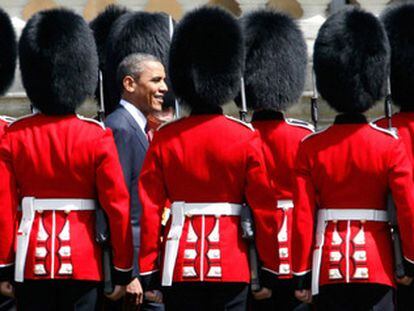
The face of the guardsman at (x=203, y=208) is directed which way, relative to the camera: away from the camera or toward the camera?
away from the camera

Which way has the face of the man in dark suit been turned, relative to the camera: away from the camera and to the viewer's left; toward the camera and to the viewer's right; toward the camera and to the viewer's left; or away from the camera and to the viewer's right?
toward the camera and to the viewer's right

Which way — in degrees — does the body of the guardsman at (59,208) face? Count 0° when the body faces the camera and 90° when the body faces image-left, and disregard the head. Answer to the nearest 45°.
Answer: approximately 180°

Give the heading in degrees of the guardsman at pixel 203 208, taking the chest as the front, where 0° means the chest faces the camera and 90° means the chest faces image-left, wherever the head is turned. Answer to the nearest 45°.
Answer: approximately 180°

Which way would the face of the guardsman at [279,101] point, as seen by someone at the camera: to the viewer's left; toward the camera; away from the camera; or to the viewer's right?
away from the camera

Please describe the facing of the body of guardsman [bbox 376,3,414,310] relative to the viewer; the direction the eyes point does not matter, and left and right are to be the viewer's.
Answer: facing away from the viewer

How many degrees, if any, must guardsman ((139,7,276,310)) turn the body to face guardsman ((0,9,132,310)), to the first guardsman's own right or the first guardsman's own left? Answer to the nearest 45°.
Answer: approximately 90° to the first guardsman's own left

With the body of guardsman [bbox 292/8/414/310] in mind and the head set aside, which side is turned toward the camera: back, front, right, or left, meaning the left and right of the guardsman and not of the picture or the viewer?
back

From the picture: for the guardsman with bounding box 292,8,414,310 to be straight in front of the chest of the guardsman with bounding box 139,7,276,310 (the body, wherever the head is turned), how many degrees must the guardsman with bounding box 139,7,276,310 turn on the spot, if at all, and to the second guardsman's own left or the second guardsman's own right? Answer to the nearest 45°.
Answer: approximately 90° to the second guardsman's own right
